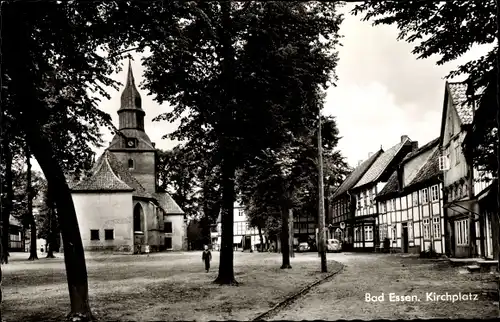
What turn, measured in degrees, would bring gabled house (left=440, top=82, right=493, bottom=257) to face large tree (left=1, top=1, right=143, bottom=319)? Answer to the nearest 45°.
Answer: approximately 45° to its left

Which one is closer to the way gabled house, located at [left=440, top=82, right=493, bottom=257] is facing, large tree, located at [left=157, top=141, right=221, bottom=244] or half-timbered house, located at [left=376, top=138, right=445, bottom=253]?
the large tree

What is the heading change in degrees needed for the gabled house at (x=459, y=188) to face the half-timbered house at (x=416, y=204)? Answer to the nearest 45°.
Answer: approximately 135° to its right

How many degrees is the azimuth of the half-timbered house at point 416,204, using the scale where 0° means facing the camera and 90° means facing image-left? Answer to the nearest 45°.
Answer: approximately 45°

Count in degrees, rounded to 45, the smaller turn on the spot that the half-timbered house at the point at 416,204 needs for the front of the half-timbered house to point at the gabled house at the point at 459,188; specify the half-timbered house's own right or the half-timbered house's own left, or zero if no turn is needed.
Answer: approximately 45° to the half-timbered house's own left

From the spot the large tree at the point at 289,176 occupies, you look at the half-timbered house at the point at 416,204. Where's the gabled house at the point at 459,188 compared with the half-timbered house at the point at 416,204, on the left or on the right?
right

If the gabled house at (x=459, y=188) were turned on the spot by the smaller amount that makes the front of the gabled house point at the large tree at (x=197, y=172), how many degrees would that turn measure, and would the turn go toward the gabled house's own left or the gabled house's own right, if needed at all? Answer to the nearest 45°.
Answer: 0° — it already faces it
